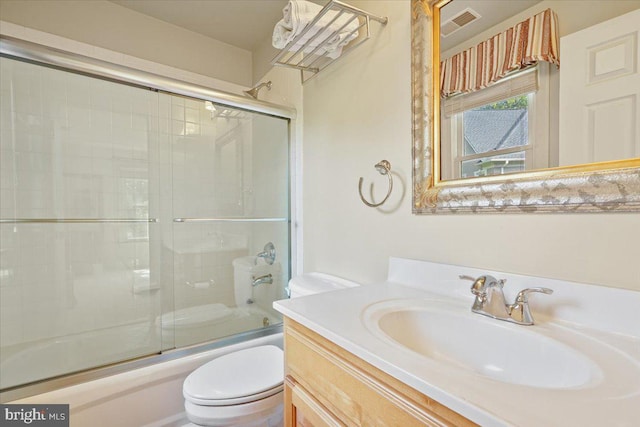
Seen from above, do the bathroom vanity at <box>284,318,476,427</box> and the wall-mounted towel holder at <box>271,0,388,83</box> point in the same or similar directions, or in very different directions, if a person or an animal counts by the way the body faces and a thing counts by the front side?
same or similar directions

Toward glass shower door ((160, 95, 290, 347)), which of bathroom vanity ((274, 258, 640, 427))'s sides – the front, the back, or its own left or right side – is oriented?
right

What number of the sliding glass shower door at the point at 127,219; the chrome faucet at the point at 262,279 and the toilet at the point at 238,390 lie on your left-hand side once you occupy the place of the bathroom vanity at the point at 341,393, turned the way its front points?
0

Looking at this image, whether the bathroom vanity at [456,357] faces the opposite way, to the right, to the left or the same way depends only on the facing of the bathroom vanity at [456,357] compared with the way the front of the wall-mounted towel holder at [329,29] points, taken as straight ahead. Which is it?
the same way

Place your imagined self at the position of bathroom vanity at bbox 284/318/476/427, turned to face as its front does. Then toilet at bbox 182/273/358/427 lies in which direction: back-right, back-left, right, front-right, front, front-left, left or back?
right

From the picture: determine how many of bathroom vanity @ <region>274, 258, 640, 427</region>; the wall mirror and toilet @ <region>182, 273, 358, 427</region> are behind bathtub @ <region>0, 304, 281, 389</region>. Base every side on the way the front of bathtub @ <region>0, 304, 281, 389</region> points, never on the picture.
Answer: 0

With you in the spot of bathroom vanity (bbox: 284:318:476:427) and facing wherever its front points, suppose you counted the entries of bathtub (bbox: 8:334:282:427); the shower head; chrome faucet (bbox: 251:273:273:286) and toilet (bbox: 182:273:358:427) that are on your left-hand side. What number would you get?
0

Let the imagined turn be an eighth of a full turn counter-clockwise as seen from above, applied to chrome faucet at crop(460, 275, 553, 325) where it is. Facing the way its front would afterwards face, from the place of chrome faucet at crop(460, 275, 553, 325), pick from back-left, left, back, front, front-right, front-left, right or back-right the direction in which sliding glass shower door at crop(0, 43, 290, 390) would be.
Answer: right

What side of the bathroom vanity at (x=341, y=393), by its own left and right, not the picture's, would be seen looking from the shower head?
right

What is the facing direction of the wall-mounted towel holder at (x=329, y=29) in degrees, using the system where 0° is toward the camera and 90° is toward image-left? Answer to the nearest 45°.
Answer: approximately 45°

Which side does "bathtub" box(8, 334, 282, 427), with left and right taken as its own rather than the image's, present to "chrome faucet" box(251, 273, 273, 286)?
left

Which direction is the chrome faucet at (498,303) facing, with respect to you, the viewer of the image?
facing the viewer and to the left of the viewer

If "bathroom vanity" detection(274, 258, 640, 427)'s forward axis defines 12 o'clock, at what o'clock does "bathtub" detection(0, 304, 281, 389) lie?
The bathtub is roughly at 2 o'clock from the bathroom vanity.

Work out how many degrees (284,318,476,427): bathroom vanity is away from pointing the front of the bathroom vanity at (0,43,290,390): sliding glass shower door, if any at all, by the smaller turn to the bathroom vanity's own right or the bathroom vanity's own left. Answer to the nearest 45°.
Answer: approximately 90° to the bathroom vanity's own right

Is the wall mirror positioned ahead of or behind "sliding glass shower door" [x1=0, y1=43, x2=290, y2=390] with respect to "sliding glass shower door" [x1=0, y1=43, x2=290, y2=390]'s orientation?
ahead

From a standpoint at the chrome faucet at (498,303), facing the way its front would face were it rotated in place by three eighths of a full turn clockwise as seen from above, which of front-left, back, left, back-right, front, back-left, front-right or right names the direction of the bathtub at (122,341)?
left

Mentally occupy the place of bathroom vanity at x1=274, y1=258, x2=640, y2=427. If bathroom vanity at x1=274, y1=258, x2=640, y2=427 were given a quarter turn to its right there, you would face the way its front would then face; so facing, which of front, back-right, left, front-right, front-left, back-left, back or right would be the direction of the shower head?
front
